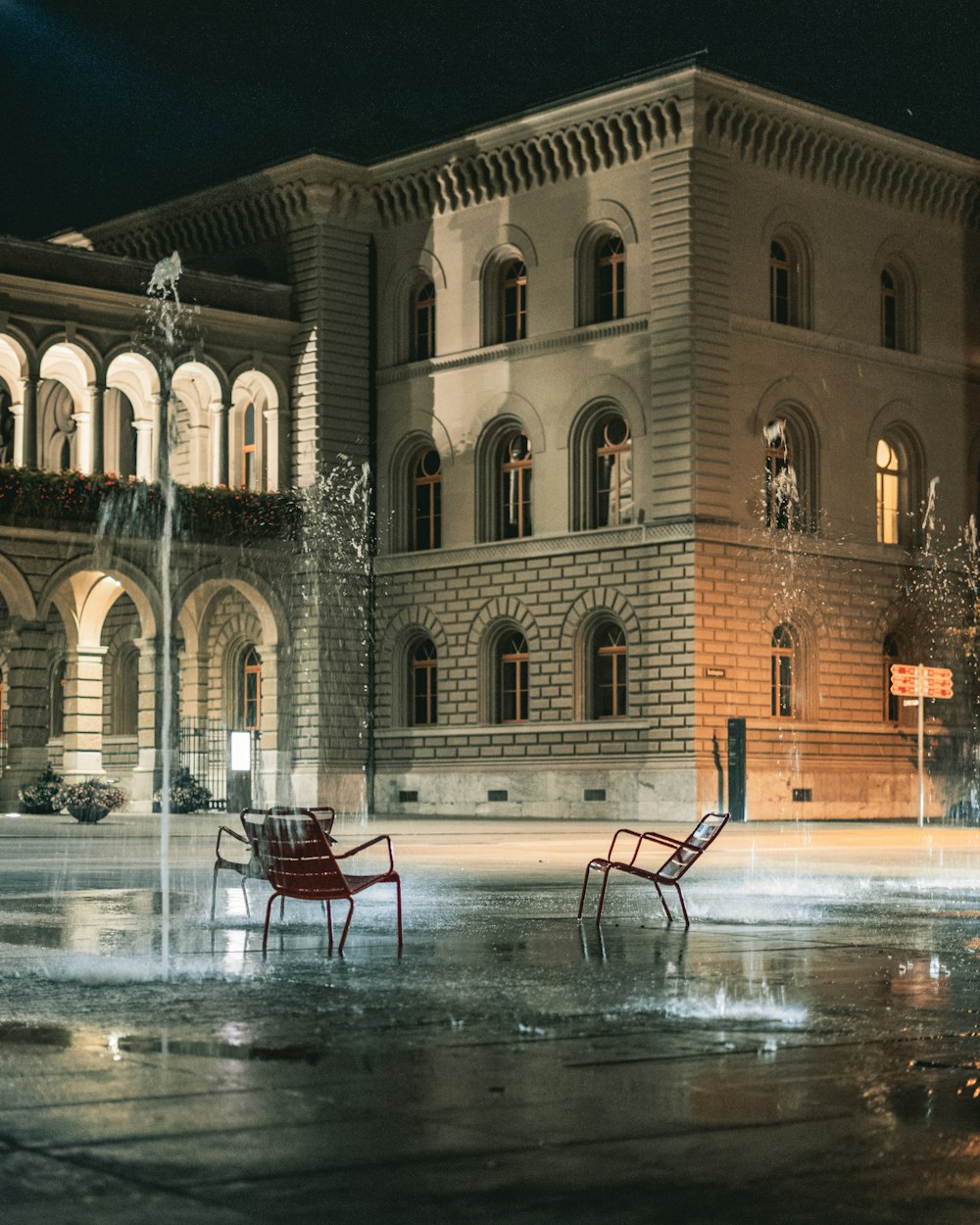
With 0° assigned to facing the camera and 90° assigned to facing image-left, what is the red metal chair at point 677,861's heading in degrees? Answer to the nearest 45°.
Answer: approximately 90°

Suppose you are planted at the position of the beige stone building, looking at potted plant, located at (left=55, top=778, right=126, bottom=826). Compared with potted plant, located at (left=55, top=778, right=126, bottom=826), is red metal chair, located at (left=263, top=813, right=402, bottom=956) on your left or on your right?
left

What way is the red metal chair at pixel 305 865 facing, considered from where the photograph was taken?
facing away from the viewer and to the right of the viewer

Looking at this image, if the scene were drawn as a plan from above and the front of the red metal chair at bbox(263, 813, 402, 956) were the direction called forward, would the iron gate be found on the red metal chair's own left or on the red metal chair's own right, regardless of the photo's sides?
on the red metal chair's own left

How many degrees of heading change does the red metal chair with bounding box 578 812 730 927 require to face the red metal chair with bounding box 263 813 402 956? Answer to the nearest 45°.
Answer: approximately 45° to its left

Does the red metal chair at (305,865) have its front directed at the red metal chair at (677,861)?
yes

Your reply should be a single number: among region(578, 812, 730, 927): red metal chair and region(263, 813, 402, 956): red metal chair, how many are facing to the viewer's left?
1

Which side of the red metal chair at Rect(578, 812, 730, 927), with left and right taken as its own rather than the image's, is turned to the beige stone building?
right
